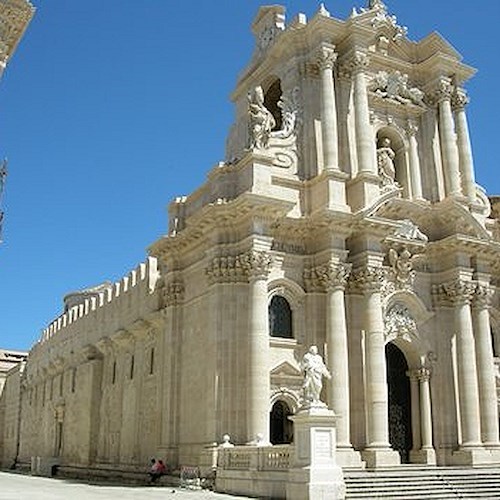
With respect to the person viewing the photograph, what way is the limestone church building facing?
facing the viewer and to the right of the viewer

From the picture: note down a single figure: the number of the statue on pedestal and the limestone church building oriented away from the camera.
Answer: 0
